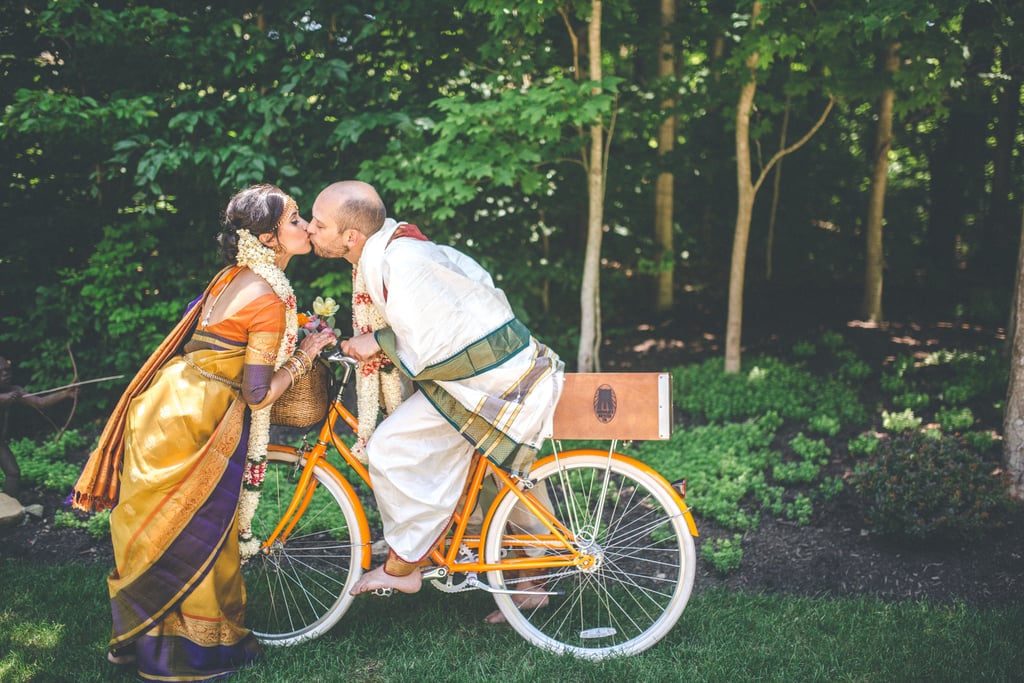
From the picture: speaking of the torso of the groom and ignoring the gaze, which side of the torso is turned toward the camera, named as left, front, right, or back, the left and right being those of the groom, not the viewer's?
left

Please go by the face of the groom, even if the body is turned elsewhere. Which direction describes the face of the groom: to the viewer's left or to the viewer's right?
to the viewer's left

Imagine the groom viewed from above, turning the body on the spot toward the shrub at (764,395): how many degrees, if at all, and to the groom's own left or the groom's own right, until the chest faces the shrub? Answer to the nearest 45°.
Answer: approximately 135° to the groom's own right

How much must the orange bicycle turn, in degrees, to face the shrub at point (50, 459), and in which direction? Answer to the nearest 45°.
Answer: approximately 45° to its right

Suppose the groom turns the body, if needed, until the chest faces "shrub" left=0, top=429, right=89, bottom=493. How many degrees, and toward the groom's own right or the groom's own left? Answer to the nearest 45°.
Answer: approximately 45° to the groom's own right

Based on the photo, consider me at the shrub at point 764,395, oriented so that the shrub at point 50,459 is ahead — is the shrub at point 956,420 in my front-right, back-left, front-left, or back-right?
back-left

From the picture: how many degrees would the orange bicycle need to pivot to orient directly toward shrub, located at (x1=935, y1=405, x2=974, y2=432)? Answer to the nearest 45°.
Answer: approximately 135° to its right

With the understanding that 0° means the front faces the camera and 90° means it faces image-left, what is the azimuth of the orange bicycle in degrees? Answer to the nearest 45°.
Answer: approximately 90°

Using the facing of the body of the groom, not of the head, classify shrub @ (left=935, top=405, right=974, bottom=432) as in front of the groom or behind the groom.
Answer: behind
